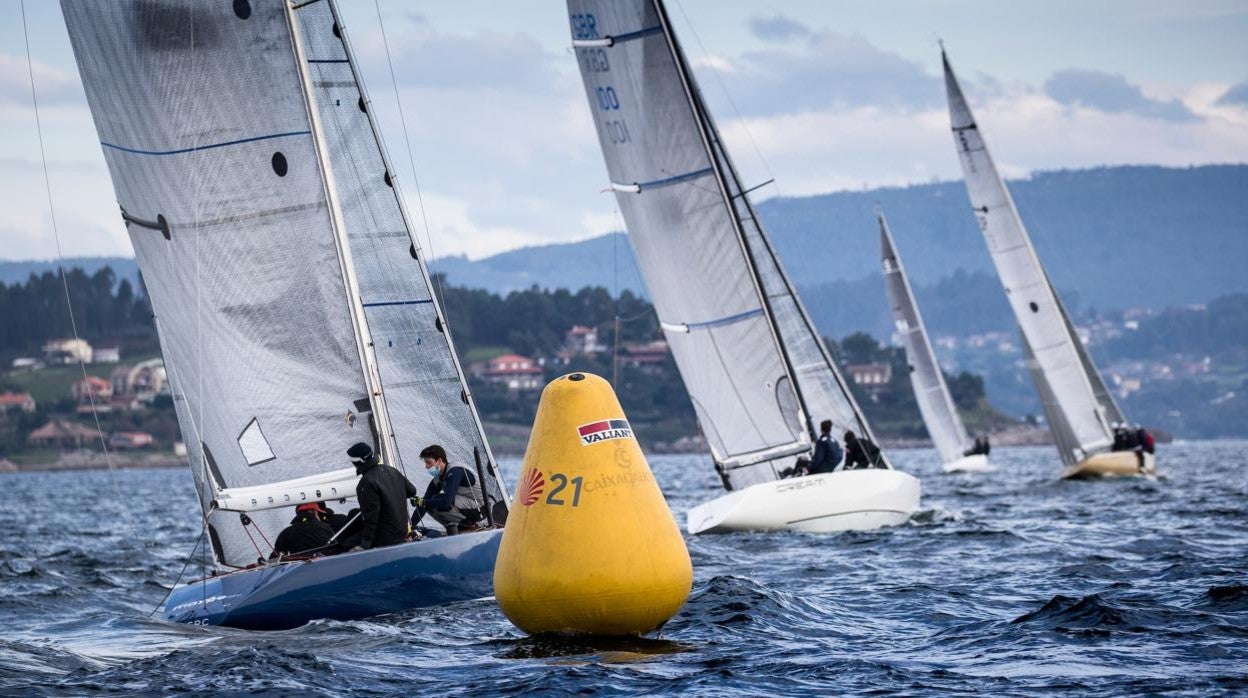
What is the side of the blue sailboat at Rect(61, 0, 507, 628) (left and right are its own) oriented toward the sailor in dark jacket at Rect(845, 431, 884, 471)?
front

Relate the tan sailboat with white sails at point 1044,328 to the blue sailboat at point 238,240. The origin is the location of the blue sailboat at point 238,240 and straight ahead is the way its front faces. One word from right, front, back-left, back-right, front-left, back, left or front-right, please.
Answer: front

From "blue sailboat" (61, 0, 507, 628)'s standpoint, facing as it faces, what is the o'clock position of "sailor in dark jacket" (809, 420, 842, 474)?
The sailor in dark jacket is roughly at 12 o'clock from the blue sailboat.

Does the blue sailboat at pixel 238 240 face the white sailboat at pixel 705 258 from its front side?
yes

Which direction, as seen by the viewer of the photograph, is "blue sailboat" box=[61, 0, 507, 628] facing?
facing away from the viewer and to the right of the viewer

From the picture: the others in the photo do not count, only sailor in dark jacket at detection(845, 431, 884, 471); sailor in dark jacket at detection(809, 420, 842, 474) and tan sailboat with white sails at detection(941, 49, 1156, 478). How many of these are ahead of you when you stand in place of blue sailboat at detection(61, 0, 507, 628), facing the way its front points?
3

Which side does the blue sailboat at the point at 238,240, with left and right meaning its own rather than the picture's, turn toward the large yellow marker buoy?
right
